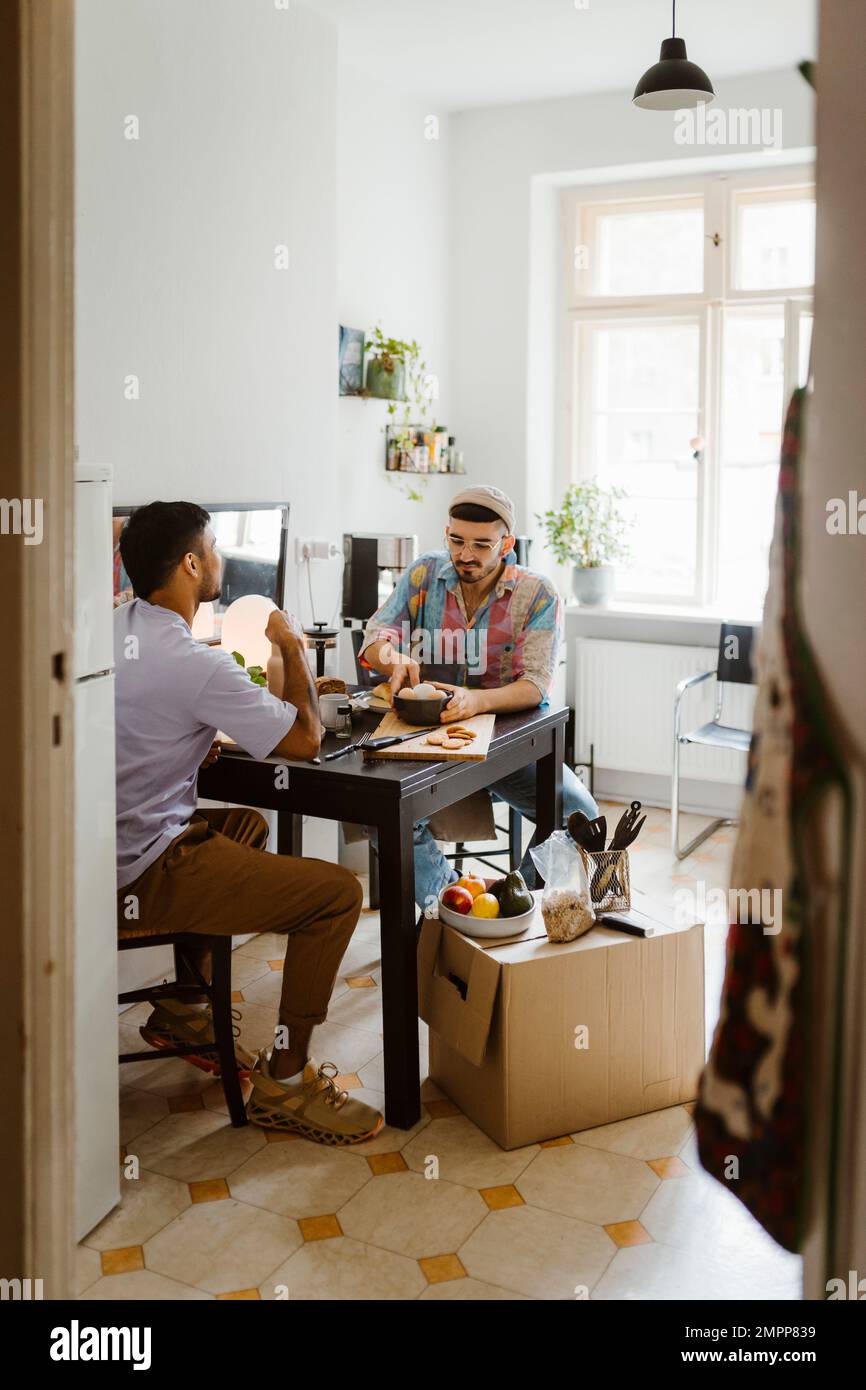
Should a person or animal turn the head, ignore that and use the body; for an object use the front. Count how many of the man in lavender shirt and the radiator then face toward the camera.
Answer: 1

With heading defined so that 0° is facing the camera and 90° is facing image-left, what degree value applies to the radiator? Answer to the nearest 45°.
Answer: approximately 0°

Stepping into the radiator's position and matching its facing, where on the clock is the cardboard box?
The cardboard box is roughly at 12 o'clock from the radiator.

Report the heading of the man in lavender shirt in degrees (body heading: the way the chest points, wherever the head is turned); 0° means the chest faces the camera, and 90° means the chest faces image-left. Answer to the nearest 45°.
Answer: approximately 225°

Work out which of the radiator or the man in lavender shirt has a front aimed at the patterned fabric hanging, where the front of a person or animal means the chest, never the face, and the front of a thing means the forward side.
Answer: the radiator

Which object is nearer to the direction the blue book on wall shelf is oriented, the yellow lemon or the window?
the yellow lemon
